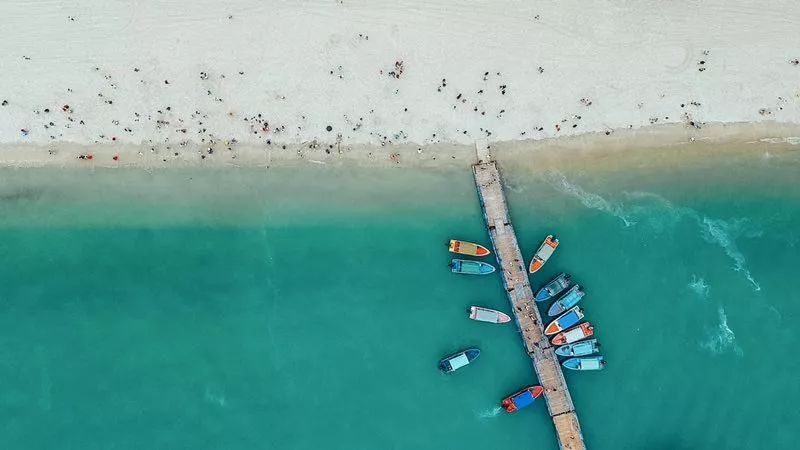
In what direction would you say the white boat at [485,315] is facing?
to the viewer's right

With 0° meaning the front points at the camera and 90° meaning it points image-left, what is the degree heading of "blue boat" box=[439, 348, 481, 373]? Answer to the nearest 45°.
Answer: approximately 225°

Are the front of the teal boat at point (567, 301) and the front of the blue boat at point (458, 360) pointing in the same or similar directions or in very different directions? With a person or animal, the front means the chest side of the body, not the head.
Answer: very different directions

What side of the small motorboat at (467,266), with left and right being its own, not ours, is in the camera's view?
right

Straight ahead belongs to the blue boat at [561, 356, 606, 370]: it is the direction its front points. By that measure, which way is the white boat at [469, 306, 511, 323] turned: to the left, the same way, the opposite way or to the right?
the opposite way

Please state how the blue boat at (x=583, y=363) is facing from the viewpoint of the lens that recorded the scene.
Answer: facing to the left of the viewer

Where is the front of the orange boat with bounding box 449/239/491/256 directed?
to the viewer's right
